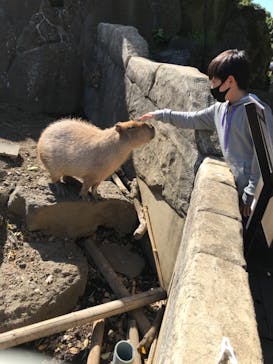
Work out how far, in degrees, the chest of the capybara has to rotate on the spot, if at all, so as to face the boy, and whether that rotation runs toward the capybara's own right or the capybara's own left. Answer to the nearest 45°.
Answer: approximately 45° to the capybara's own right

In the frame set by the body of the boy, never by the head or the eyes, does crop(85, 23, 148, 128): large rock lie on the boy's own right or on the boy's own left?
on the boy's own right

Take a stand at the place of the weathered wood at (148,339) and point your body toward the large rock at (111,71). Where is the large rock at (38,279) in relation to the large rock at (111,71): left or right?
left

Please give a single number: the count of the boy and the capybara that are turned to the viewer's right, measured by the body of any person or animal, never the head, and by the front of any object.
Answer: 1

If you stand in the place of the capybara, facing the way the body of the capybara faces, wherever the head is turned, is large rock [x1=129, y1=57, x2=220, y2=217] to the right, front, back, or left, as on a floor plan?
front

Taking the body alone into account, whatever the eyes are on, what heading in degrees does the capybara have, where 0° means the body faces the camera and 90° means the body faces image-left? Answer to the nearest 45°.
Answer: approximately 270°

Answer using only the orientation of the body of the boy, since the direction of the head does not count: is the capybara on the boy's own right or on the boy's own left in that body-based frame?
on the boy's own right

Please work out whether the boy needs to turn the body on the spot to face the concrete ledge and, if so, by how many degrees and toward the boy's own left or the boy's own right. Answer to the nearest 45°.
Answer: approximately 45° to the boy's own left

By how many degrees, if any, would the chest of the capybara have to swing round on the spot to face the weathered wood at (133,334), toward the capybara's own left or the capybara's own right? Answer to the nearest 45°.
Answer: approximately 45° to the capybara's own right

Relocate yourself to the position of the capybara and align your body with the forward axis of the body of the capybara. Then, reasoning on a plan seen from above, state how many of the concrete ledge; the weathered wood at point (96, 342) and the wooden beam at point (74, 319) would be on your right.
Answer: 3

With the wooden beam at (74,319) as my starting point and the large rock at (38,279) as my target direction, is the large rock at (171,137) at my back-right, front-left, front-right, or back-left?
front-right
